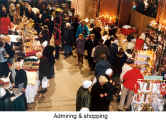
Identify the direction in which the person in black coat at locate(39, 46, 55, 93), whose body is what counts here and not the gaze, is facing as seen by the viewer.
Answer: away from the camera

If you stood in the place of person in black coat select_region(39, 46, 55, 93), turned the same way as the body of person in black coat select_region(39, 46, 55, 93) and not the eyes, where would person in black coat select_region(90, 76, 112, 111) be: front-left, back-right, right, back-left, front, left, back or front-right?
back-right

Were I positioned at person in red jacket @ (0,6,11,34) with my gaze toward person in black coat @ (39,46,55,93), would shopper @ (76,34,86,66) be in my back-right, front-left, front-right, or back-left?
front-left

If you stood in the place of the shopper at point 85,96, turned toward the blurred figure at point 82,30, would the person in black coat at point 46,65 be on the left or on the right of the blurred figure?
left
